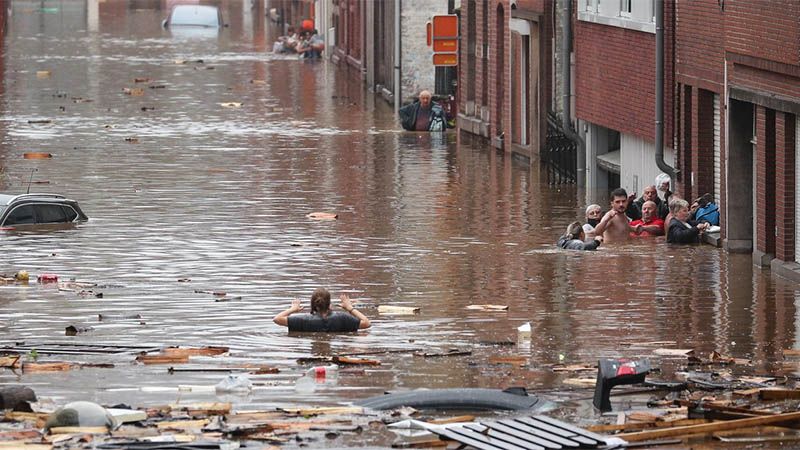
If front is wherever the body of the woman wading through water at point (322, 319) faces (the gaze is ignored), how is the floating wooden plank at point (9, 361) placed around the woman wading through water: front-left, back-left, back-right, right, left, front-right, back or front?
back-left

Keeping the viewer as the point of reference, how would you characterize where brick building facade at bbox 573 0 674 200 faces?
facing the viewer and to the left of the viewer

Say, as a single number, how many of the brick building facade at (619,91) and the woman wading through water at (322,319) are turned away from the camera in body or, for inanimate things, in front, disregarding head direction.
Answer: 1

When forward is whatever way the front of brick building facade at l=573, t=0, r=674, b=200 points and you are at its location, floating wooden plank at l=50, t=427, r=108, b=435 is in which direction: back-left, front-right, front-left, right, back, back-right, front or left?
front-left

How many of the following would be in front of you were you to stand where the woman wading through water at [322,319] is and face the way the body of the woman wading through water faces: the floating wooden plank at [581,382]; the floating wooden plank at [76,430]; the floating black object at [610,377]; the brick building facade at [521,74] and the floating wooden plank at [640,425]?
1

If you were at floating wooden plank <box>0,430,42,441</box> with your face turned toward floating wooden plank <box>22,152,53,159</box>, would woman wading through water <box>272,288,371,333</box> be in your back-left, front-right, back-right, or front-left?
front-right

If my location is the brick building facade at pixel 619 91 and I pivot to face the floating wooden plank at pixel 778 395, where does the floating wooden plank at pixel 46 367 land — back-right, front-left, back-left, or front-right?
front-right

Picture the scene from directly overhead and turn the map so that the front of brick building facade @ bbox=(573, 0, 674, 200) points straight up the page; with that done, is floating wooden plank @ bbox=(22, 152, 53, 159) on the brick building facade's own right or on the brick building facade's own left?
on the brick building facade's own right

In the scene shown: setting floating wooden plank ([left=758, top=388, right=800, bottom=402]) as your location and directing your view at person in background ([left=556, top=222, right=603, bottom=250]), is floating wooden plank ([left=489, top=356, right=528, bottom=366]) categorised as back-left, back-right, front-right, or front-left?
front-left

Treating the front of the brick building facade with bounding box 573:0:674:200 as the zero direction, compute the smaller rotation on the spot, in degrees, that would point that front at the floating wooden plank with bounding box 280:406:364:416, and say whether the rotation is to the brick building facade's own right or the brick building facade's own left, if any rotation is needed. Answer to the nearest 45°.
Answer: approximately 45° to the brick building facade's own left

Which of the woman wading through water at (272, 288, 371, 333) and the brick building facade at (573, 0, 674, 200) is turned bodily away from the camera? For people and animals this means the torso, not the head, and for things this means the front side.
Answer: the woman wading through water

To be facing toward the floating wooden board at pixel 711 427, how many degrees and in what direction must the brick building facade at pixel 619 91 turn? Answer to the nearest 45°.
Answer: approximately 45° to its left

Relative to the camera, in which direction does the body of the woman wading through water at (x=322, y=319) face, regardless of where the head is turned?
away from the camera
